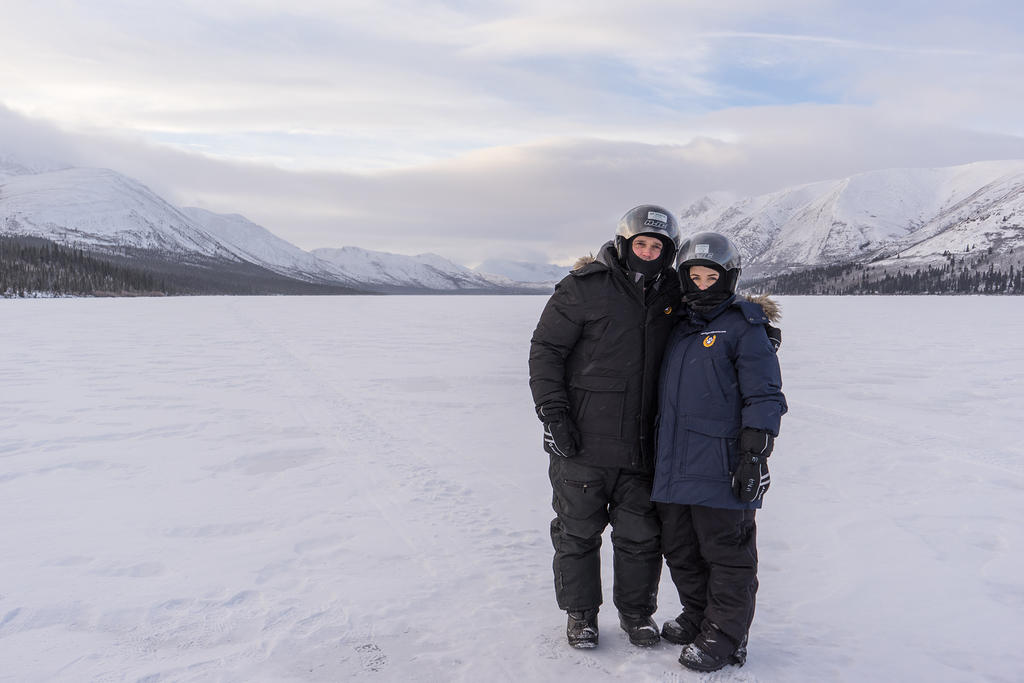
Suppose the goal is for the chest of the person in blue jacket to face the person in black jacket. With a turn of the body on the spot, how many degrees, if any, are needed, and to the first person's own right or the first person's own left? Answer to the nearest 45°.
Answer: approximately 45° to the first person's own right

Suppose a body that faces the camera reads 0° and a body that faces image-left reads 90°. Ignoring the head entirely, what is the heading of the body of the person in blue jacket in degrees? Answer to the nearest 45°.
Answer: approximately 45°
